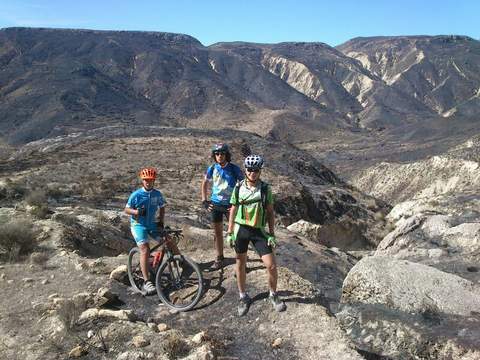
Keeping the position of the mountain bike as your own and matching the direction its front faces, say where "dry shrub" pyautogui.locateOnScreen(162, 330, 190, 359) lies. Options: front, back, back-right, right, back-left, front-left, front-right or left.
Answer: front-right

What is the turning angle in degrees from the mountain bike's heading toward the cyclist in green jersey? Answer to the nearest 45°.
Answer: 0° — it already faces them

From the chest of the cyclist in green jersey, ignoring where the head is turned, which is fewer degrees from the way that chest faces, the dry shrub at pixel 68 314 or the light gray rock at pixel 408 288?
the dry shrub

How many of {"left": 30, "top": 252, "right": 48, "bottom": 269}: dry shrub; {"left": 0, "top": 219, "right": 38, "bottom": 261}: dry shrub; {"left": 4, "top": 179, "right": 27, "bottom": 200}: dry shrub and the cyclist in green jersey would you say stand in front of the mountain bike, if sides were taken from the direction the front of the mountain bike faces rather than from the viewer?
1

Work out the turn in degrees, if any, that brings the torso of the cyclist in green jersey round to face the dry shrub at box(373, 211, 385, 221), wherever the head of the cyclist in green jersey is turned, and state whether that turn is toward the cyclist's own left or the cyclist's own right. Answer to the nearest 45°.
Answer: approximately 180°

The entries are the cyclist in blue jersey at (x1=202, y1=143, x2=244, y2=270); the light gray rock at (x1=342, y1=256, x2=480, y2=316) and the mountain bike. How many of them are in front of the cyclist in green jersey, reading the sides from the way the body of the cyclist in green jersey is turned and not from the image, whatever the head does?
0

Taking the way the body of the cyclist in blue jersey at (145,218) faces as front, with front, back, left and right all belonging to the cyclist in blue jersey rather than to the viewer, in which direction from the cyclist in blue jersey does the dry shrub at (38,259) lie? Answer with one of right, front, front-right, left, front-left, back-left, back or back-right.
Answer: back-right

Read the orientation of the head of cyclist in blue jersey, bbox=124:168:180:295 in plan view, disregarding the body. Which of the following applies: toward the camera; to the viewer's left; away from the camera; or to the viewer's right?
toward the camera

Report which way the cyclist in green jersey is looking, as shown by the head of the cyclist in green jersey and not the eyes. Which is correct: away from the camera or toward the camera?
toward the camera

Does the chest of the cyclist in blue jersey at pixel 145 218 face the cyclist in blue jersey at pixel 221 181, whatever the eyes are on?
no

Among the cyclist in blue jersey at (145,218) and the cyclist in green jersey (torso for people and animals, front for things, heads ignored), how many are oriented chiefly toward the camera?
2

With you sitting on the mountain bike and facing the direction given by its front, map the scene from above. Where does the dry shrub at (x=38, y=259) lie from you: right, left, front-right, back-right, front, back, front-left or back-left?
back

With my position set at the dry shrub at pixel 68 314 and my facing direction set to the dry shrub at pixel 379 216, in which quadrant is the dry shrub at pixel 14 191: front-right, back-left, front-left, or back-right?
front-left

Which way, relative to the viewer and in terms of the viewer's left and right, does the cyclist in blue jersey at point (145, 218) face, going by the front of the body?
facing the viewer

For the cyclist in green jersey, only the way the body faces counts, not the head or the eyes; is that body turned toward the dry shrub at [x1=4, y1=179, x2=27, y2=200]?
no

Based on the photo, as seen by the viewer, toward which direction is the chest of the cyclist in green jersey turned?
toward the camera

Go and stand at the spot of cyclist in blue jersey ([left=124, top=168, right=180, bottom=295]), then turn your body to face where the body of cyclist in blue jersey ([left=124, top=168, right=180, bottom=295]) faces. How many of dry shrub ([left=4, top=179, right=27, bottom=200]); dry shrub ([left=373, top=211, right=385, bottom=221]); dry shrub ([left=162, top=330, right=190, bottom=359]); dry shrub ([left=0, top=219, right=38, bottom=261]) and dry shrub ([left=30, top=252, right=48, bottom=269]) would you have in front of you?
1

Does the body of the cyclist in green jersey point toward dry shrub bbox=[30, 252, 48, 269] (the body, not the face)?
no
